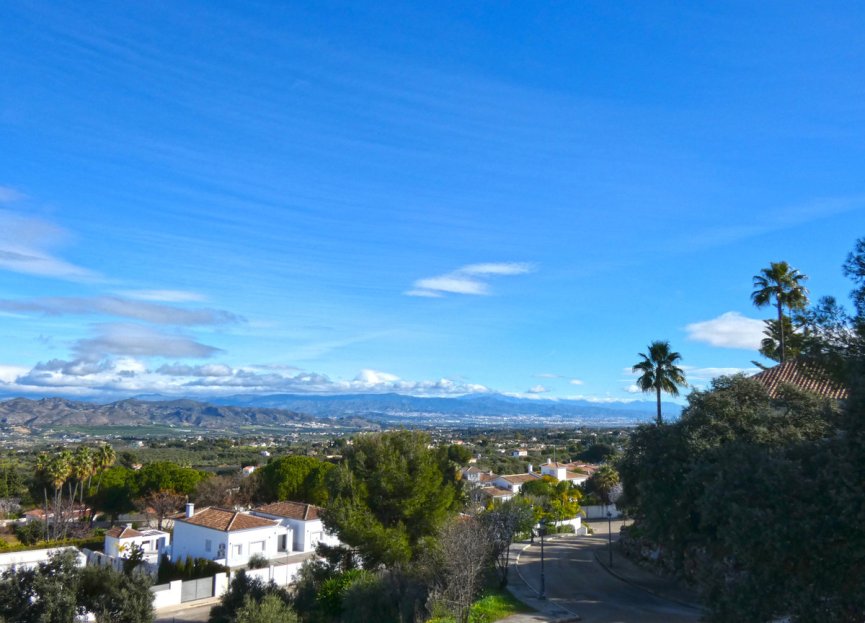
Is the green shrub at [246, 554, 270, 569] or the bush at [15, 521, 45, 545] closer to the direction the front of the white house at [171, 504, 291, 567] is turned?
the green shrub

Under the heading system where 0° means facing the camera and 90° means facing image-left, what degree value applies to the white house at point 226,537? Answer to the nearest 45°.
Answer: approximately 315°

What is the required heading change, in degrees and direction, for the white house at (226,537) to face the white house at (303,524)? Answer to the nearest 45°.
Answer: approximately 90° to its left

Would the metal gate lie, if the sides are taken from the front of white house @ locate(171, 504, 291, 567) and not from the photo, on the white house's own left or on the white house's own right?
on the white house's own right

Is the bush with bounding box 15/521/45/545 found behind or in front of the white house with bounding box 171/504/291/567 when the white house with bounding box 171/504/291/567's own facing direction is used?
behind

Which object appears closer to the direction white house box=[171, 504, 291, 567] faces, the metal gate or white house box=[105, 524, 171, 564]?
the metal gate
